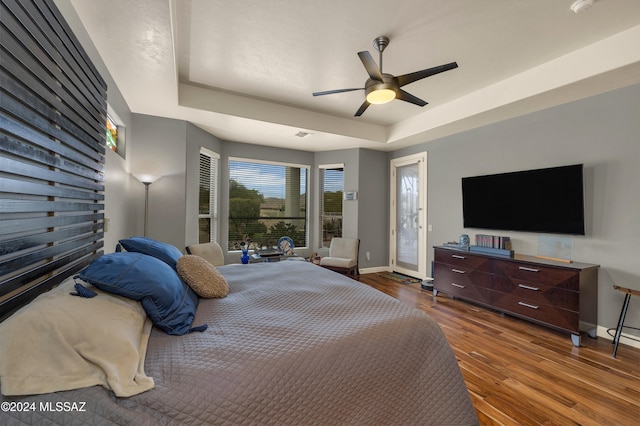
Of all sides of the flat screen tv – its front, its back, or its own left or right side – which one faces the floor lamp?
front

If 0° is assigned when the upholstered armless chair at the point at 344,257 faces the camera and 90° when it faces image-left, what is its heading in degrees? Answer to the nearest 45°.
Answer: approximately 45°

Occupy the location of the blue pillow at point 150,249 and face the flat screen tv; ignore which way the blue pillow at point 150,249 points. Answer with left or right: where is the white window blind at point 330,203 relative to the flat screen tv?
left

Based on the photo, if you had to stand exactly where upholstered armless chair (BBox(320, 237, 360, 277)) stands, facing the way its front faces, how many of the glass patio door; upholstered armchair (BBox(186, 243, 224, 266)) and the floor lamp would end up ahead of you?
2

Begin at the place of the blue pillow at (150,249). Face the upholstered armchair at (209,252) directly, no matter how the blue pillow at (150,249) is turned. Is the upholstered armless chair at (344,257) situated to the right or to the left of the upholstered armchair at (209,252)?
right

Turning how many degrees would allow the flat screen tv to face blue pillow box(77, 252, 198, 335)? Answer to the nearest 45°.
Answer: approximately 45° to its left

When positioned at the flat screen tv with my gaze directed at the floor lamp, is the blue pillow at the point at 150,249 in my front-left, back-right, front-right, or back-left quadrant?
front-left

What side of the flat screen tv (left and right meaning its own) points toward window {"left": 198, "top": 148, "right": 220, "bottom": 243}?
front

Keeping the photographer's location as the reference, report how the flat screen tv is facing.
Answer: facing the viewer and to the left of the viewer

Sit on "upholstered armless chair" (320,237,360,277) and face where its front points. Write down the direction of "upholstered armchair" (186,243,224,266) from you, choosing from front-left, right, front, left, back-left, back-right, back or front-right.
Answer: front

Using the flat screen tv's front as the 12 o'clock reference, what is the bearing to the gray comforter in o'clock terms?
The gray comforter is roughly at 11 o'clock from the flat screen tv.

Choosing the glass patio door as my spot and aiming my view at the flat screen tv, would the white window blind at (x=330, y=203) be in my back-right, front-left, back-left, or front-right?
back-right

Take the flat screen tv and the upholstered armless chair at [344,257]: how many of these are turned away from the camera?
0

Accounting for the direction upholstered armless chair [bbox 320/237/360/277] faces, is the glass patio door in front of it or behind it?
behind
